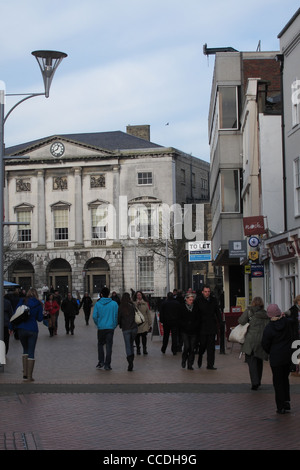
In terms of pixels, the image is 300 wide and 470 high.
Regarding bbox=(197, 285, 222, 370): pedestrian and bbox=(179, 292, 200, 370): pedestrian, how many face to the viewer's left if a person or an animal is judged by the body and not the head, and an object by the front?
0

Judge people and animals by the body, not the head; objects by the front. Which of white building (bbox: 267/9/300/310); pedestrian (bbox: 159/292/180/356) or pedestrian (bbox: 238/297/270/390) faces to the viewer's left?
the white building

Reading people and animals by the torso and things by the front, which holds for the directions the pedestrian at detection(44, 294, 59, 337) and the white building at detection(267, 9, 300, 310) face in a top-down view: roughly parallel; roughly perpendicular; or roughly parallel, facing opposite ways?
roughly perpendicular

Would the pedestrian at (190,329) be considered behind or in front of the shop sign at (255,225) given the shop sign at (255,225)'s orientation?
in front

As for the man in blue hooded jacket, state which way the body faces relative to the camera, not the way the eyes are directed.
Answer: away from the camera

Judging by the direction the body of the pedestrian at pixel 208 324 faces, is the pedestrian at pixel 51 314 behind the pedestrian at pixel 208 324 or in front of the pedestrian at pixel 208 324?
behind

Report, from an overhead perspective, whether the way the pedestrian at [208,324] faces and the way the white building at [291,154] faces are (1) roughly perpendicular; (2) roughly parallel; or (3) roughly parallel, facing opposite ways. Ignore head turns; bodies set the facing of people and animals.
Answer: roughly perpendicular
